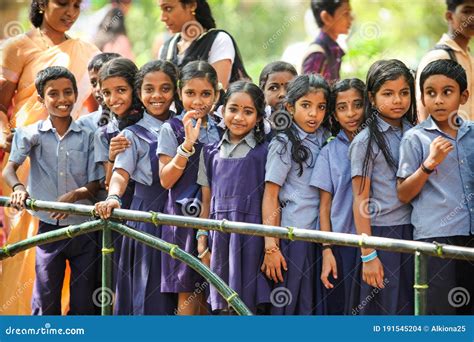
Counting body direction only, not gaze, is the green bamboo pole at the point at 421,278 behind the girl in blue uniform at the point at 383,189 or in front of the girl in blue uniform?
in front

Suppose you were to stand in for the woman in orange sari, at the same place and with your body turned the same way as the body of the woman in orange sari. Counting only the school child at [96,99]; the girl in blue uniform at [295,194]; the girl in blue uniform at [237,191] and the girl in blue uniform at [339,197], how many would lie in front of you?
4

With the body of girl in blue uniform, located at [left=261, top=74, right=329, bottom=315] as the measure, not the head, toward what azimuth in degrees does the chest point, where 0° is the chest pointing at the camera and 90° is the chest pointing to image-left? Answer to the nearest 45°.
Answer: approximately 315°

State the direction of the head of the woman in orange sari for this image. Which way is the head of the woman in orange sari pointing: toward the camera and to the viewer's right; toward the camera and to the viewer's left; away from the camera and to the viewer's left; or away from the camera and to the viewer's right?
toward the camera and to the viewer's right

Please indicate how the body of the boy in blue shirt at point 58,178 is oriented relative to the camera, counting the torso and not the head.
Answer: toward the camera

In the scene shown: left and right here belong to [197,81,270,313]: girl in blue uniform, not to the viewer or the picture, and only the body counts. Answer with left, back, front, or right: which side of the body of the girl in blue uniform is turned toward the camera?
front

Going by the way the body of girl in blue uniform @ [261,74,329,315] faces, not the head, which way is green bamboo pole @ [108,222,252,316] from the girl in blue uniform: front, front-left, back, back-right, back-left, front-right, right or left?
right

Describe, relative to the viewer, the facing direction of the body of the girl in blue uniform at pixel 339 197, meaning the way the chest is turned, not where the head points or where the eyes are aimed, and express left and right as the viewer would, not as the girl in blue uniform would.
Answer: facing the viewer and to the right of the viewer
